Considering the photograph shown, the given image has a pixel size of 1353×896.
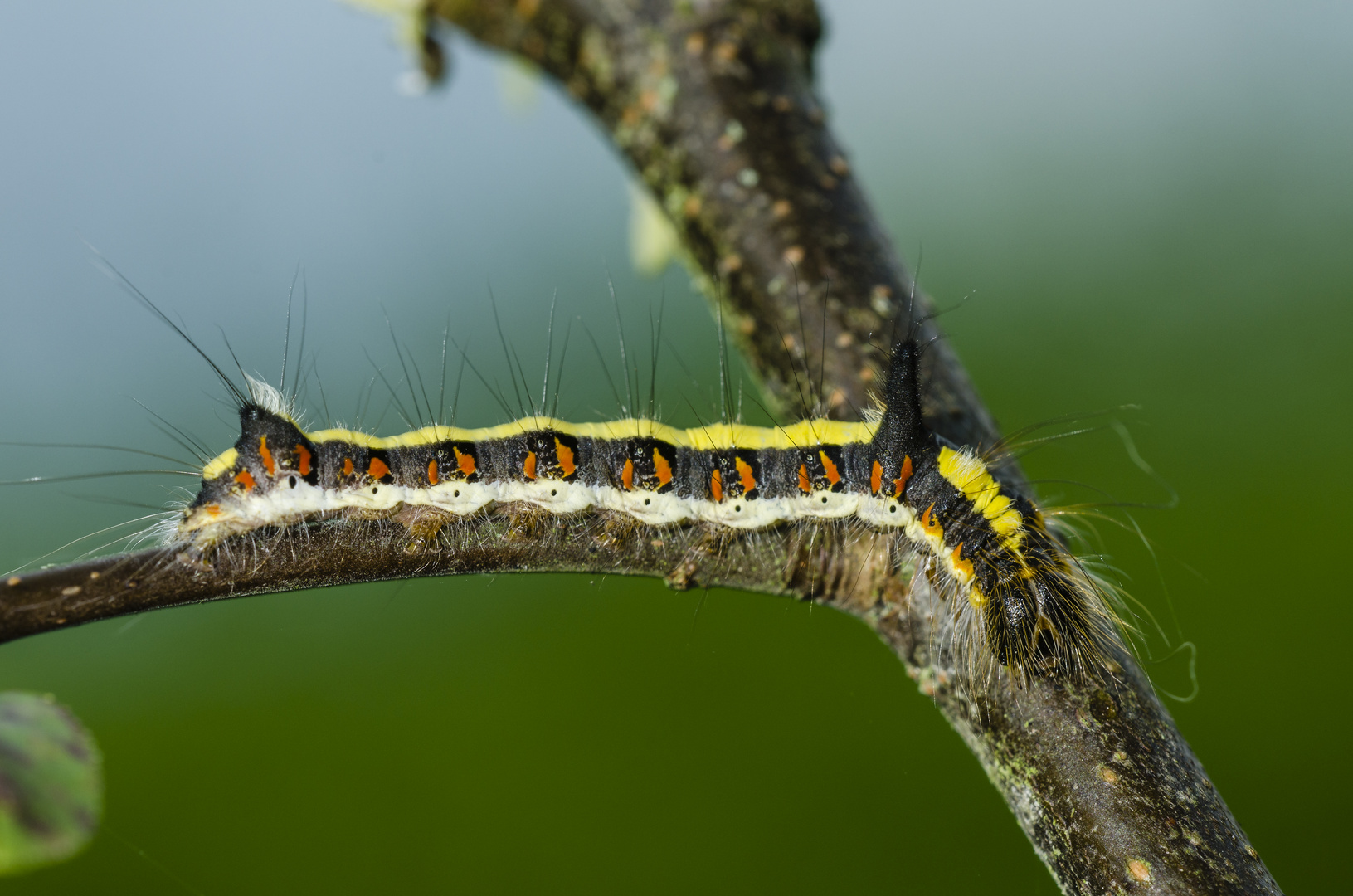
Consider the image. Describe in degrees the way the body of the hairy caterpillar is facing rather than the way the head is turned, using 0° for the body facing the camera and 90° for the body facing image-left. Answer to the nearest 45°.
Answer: approximately 270°
